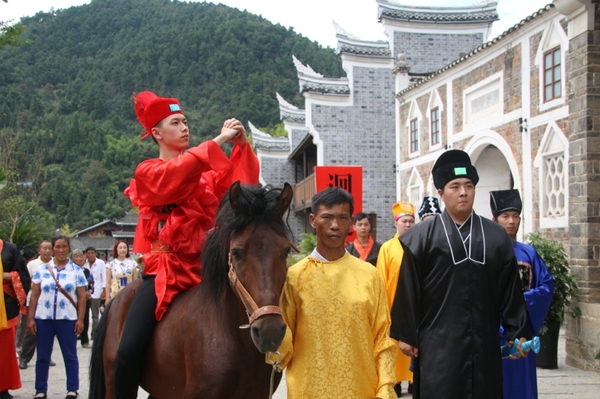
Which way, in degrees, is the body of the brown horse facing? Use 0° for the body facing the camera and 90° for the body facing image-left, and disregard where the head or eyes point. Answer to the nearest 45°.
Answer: approximately 315°

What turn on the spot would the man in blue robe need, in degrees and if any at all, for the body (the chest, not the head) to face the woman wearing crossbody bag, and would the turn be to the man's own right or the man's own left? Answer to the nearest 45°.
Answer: approximately 90° to the man's own right

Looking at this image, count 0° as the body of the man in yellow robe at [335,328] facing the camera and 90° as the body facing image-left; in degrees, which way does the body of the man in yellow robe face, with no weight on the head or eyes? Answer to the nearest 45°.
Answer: approximately 0°

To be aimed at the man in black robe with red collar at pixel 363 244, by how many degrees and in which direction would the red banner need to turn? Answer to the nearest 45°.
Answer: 0° — it already faces them

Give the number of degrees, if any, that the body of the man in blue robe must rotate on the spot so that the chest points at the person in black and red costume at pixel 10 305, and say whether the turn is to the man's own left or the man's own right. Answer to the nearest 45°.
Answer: approximately 90° to the man's own right

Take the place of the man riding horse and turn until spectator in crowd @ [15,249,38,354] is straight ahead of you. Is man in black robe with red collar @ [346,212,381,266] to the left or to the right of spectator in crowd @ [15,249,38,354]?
right

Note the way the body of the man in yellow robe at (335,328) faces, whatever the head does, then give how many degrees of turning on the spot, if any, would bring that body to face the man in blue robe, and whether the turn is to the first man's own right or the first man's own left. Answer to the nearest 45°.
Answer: approximately 135° to the first man's own left

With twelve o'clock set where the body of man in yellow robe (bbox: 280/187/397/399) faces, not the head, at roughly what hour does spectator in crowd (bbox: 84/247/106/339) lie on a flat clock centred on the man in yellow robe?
The spectator in crowd is roughly at 5 o'clock from the man in yellow robe.
